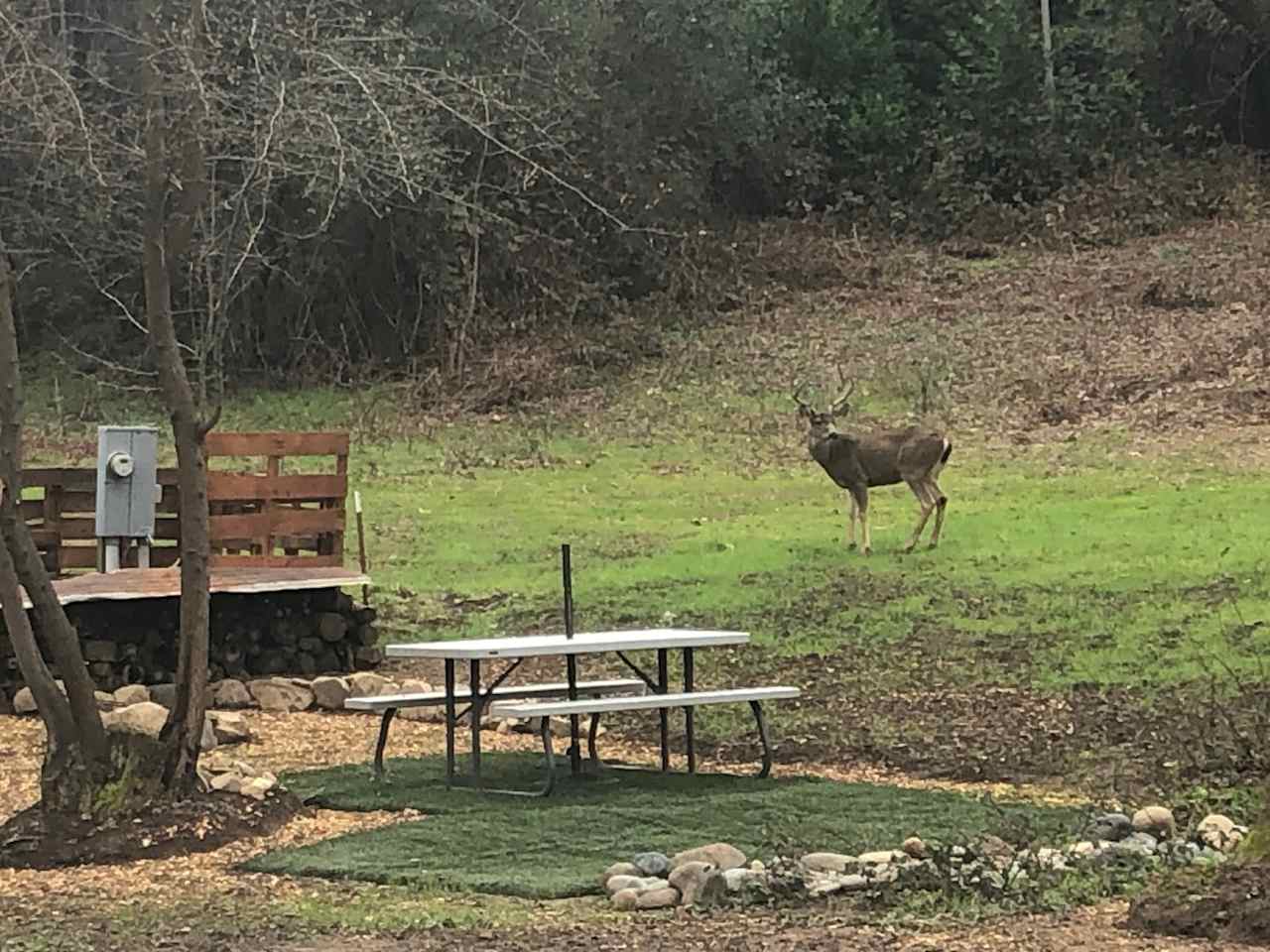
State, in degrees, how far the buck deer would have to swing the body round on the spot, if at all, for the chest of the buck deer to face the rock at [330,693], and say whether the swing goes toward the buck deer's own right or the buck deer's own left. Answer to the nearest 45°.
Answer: approximately 45° to the buck deer's own left

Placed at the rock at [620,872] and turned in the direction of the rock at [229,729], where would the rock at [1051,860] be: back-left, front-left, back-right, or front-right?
back-right

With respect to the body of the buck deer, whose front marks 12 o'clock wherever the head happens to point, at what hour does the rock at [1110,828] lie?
The rock is roughly at 9 o'clock from the buck deer.

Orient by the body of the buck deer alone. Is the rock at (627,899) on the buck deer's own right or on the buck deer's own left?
on the buck deer's own left

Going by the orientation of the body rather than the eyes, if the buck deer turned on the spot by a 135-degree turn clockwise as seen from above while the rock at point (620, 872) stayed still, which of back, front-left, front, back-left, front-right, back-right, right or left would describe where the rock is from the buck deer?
back-right

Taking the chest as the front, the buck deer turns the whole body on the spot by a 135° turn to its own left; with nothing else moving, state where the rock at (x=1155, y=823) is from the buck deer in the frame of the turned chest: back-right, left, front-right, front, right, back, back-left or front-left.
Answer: front-right

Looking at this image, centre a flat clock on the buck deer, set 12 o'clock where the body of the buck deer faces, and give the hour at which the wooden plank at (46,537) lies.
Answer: The wooden plank is roughly at 11 o'clock from the buck deer.

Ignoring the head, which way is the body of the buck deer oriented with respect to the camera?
to the viewer's left

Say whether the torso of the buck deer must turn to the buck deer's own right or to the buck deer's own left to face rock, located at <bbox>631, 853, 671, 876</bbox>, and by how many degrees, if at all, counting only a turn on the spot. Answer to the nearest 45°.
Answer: approximately 90° to the buck deer's own left

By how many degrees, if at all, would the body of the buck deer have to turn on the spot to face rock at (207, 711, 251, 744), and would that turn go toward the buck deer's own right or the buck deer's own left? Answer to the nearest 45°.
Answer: approximately 45° to the buck deer's own left
